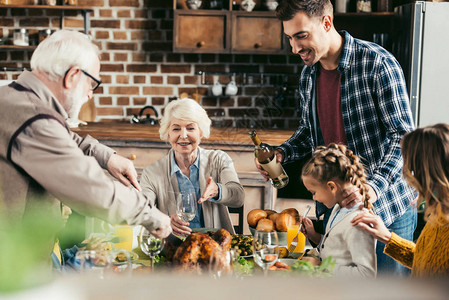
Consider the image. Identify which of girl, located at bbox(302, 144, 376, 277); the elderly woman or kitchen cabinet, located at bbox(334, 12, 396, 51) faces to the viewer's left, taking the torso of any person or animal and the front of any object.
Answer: the girl

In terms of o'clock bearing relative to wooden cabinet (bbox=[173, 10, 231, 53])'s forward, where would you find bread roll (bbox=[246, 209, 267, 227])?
The bread roll is roughly at 12 o'clock from the wooden cabinet.

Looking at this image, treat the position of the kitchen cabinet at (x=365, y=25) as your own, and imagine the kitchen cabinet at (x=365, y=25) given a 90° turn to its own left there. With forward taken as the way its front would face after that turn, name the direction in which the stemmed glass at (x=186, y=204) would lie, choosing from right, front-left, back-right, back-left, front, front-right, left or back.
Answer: right

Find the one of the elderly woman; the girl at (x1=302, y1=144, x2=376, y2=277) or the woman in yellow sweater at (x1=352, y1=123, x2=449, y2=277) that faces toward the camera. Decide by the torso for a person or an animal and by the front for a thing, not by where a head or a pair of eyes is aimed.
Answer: the elderly woman

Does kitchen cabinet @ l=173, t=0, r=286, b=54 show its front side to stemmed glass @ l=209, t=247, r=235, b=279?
yes

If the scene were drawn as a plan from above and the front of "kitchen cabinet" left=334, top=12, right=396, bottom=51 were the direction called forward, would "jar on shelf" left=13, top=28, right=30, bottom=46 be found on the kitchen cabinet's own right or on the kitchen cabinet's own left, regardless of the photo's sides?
on the kitchen cabinet's own right

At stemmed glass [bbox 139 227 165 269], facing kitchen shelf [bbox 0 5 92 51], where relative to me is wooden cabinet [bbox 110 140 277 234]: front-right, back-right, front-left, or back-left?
front-right

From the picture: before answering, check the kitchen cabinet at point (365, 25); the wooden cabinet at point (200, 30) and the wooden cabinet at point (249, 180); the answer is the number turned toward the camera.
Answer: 3

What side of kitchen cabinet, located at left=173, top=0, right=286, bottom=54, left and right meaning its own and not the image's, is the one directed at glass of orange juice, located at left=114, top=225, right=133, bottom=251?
front

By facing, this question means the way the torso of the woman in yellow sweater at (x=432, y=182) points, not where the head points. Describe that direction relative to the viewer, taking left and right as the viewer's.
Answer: facing to the left of the viewer

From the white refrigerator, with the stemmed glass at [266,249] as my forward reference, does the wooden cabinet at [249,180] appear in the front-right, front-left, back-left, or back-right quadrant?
front-right

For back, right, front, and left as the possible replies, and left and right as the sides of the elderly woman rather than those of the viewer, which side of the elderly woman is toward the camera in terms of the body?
front

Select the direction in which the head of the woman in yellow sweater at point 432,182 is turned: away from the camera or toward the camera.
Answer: away from the camera

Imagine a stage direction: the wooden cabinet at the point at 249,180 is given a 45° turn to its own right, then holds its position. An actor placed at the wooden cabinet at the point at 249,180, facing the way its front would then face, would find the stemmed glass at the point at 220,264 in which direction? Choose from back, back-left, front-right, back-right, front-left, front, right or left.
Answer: front-left

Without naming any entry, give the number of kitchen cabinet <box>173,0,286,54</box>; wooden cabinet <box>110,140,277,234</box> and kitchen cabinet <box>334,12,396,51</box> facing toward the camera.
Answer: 3
